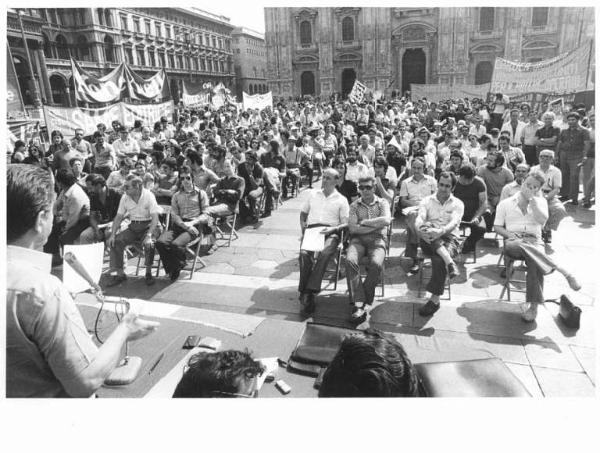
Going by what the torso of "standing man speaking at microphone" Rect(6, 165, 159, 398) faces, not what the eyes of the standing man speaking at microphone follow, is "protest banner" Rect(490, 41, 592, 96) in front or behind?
in front

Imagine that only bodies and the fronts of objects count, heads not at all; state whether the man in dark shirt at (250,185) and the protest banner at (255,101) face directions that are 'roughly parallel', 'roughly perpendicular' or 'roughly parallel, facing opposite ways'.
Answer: roughly parallel

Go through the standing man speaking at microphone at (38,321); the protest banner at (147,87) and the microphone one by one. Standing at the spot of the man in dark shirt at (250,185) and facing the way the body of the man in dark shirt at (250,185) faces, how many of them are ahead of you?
2

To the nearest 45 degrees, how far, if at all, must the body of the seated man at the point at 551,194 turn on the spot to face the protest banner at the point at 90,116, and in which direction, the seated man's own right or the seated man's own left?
approximately 90° to the seated man's own right

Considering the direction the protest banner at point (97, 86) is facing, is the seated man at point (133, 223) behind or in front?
in front

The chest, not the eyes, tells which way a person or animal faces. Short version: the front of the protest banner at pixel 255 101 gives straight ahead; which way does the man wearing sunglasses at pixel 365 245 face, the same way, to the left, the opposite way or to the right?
the same way

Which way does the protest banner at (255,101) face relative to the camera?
toward the camera

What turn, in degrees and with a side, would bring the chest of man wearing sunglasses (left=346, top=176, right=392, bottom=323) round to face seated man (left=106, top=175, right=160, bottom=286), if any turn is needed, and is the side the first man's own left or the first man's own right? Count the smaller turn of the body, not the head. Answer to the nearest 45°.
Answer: approximately 90° to the first man's own right

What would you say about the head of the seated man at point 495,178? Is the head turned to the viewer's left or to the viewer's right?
to the viewer's left

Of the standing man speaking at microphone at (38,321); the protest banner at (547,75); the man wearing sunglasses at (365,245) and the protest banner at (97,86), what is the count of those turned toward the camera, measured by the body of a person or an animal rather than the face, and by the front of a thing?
3

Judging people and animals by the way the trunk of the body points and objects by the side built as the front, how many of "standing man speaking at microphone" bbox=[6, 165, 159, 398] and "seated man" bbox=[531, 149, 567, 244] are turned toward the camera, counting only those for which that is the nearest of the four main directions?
1

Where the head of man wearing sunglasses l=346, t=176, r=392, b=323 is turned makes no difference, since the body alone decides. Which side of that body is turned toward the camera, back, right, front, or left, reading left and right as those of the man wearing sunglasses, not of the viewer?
front

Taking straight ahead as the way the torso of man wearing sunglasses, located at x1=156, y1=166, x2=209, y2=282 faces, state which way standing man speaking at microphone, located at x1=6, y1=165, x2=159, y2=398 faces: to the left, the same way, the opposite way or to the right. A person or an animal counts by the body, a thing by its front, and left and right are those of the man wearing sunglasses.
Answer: the opposite way

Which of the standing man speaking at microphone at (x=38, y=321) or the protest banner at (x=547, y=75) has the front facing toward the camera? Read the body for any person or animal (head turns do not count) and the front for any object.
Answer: the protest banner

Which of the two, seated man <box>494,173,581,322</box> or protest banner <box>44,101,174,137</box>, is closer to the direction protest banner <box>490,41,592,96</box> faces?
the seated man

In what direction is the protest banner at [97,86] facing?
toward the camera

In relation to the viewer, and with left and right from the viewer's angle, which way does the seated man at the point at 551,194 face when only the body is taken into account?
facing the viewer

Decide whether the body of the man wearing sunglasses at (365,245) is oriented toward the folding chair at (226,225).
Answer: no

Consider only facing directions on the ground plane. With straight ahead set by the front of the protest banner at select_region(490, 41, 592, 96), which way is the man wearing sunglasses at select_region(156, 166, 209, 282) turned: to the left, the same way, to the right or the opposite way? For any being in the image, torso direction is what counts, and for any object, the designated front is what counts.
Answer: the same way

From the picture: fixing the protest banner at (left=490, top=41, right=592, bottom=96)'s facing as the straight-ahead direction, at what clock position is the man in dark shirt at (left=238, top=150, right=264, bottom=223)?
The man in dark shirt is roughly at 1 o'clock from the protest banner.
